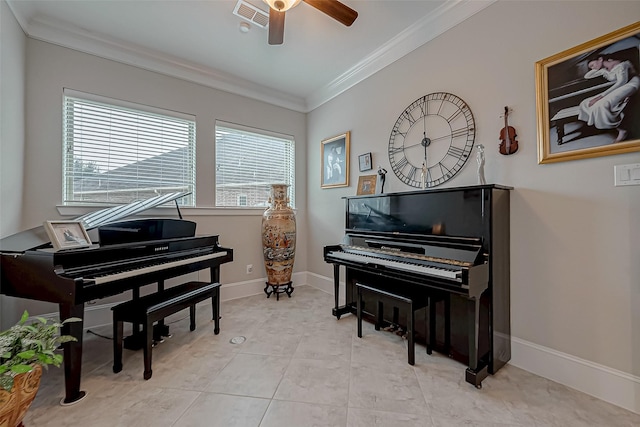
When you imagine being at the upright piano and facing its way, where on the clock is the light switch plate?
The light switch plate is roughly at 8 o'clock from the upright piano.

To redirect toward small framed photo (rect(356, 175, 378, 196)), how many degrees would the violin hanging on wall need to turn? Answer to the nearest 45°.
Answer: approximately 90° to its right

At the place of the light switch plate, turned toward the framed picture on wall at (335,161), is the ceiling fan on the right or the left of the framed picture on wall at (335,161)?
left

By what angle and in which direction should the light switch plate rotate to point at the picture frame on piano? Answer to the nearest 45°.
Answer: approximately 45° to its right

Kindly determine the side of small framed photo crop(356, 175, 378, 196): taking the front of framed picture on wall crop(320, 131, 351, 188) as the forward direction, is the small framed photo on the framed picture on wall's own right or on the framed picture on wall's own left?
on the framed picture on wall's own left

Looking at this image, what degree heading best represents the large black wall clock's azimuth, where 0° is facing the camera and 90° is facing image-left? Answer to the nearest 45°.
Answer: approximately 45°

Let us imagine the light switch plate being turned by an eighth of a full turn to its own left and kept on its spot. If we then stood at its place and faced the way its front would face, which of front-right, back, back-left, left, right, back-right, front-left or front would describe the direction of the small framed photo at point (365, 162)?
back-right

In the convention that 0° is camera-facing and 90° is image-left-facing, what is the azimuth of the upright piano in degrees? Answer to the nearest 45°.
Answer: approximately 45°

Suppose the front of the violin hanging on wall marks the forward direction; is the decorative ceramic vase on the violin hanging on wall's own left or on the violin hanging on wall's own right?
on the violin hanging on wall's own right

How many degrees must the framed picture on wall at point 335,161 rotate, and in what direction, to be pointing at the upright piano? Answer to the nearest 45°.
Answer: approximately 90° to its left
